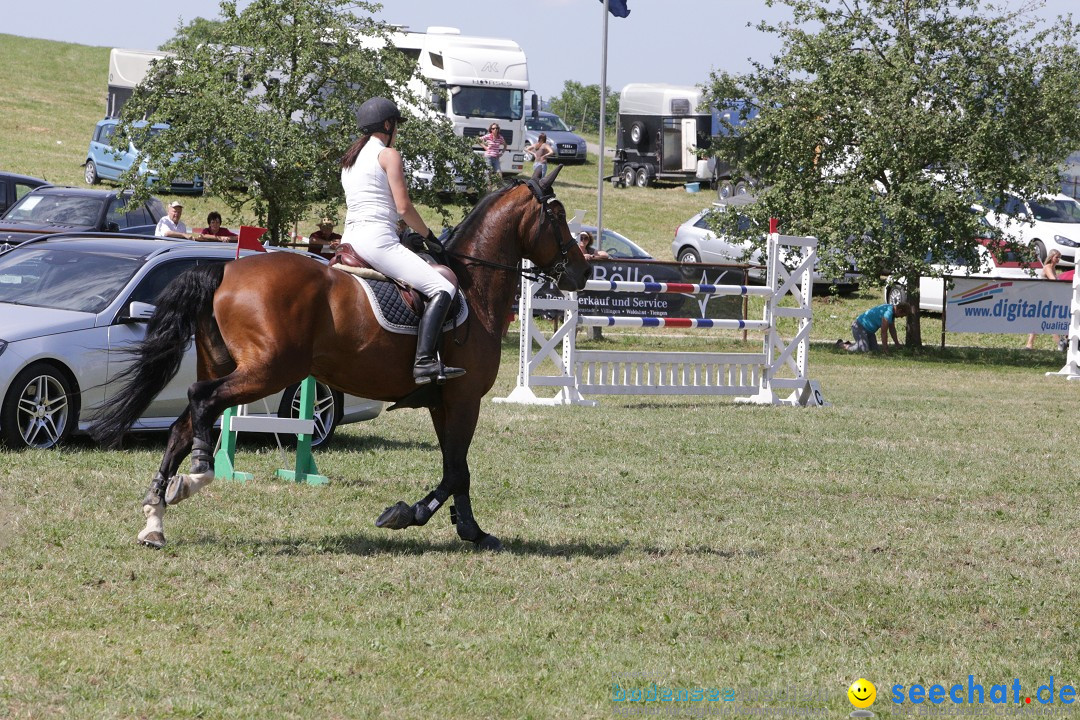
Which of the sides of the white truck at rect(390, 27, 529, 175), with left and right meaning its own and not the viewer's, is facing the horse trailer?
left

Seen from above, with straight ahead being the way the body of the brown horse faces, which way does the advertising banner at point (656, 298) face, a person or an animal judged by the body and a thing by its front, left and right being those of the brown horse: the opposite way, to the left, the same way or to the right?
to the right

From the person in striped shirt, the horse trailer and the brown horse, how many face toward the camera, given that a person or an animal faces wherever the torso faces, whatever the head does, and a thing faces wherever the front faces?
1

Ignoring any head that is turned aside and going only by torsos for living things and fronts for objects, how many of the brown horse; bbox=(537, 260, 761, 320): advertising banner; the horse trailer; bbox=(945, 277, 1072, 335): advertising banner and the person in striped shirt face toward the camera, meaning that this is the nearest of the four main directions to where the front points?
3

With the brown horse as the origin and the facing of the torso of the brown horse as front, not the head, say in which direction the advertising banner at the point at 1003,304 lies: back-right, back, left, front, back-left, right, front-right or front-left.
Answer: front-left

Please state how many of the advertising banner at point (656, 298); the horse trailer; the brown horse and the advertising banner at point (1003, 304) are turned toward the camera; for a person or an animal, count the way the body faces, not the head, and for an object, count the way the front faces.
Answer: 2

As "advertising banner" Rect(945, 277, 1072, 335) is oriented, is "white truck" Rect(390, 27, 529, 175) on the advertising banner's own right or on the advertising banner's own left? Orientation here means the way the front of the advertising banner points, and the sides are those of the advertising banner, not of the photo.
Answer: on the advertising banner's own right

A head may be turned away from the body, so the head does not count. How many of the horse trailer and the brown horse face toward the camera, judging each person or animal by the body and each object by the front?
0

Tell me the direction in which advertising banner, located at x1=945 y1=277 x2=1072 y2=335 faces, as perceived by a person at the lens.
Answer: facing the viewer

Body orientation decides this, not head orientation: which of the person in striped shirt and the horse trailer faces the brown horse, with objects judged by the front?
the person in striped shirt

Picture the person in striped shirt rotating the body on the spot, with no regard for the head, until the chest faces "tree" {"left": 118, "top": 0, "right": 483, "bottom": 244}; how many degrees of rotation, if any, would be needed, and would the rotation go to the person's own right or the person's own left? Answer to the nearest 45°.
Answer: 0° — they already face it

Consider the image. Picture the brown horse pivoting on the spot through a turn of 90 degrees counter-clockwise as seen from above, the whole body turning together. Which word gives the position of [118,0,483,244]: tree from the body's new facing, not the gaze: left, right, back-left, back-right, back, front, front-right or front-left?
front

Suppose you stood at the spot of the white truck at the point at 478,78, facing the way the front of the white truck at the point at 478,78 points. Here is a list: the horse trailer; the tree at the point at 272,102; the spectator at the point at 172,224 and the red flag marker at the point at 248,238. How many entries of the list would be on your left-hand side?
1

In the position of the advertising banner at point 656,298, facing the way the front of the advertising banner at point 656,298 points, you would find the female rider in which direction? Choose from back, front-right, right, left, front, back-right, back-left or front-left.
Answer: front

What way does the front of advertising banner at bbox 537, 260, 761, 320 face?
toward the camera

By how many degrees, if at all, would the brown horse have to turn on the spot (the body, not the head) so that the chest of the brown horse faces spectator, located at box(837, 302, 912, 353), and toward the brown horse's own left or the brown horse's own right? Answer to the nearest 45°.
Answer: approximately 45° to the brown horse's own left

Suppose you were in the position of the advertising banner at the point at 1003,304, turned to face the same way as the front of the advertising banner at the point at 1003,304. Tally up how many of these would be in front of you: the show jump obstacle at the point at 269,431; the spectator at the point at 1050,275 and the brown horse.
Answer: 2

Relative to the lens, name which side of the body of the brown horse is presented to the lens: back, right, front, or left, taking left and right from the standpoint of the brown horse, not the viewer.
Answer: right
